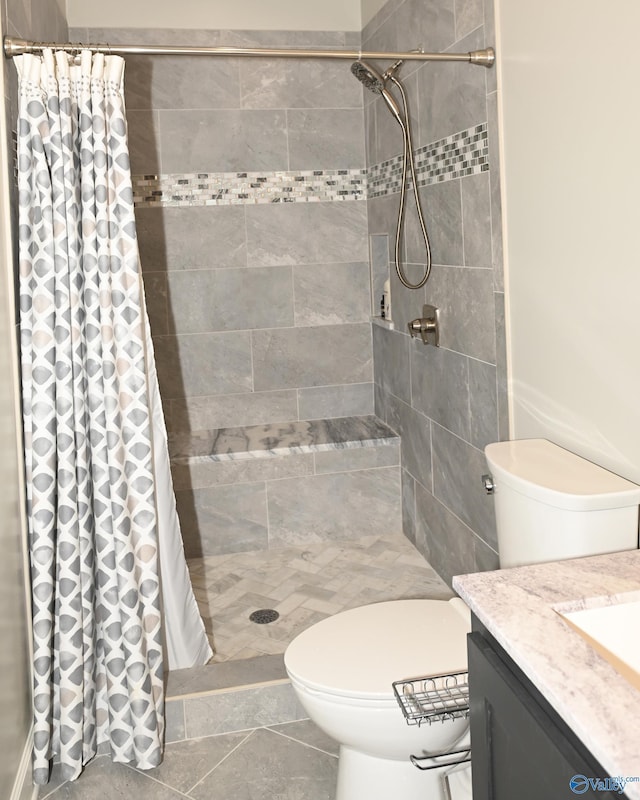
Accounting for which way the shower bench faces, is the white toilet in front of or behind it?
in front

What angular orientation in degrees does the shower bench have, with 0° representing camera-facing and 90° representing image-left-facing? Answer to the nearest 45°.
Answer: approximately 0°

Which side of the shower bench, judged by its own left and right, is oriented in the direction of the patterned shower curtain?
front

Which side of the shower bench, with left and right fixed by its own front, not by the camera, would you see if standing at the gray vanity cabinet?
front

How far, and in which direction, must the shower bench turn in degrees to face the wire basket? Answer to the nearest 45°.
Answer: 0° — it already faces it

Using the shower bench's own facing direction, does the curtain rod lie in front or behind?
in front
